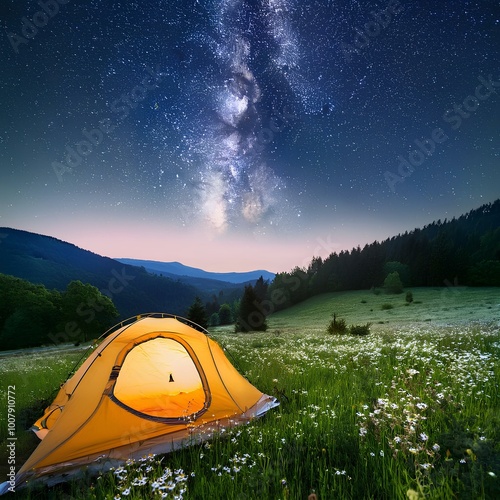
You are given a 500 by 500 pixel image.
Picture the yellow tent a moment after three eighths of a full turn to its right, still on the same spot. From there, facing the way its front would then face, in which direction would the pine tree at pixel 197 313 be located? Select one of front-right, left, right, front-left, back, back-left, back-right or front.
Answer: right

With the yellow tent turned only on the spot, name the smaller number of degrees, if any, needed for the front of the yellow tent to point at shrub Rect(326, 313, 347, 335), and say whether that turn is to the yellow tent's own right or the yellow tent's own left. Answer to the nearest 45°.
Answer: approximately 90° to the yellow tent's own left

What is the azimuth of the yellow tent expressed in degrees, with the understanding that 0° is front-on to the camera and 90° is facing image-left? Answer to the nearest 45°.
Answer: approximately 315°
